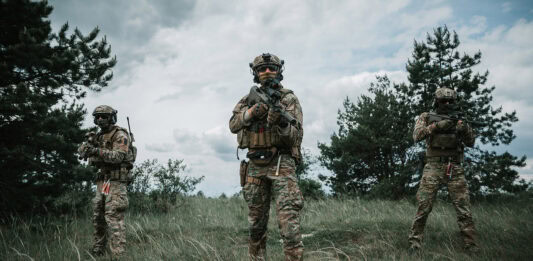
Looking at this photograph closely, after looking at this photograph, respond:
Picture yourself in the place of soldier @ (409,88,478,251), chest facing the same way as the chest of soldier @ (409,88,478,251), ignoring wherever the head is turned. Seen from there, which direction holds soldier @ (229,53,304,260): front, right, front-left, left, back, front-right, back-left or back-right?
front-right

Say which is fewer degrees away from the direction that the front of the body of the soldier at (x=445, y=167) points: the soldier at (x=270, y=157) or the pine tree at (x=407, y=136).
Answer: the soldier

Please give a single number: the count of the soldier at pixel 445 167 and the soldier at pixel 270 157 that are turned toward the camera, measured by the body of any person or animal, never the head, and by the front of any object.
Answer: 2

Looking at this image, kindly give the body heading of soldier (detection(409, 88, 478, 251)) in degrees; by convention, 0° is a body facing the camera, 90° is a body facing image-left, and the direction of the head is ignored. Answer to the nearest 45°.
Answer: approximately 0°

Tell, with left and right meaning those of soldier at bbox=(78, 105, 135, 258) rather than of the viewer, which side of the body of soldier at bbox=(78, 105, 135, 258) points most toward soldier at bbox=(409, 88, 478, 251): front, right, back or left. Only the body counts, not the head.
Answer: left

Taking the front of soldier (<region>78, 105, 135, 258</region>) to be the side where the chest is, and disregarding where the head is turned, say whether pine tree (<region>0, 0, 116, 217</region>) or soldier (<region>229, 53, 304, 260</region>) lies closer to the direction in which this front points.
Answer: the soldier

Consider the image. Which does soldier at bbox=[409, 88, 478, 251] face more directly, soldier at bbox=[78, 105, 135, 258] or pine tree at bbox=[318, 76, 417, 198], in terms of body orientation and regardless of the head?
the soldier

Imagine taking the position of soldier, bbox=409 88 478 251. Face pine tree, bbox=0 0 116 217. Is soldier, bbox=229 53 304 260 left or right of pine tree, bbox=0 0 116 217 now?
left

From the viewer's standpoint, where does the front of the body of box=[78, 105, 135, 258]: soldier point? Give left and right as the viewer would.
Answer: facing the viewer and to the left of the viewer

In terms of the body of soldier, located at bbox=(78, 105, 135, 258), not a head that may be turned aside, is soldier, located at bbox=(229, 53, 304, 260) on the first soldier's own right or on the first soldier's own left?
on the first soldier's own left

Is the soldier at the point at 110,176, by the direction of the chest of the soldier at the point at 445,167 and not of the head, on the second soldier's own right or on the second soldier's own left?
on the second soldier's own right
